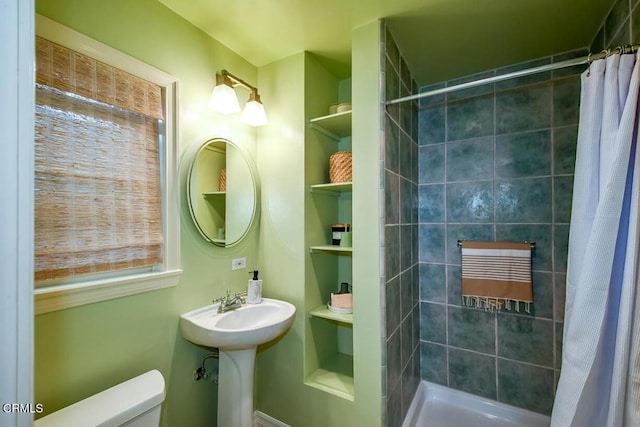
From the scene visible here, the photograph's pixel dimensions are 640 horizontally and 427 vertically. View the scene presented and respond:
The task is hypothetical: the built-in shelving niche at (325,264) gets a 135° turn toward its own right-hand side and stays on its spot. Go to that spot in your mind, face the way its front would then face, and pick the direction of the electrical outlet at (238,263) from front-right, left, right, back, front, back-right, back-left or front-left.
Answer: left

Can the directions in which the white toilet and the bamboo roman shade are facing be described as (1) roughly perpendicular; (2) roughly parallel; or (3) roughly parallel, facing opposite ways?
roughly parallel

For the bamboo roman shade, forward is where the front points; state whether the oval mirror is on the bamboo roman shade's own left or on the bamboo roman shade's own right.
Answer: on the bamboo roman shade's own left

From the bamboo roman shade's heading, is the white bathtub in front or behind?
in front

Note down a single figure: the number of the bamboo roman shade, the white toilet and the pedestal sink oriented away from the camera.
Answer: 0

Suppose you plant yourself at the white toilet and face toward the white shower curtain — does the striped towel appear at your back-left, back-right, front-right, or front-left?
front-left

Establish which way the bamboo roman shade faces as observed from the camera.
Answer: facing the viewer and to the right of the viewer

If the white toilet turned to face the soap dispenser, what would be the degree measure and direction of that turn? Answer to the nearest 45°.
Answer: approximately 90° to its left

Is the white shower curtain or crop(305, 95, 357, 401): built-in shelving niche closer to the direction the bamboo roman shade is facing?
the white shower curtain

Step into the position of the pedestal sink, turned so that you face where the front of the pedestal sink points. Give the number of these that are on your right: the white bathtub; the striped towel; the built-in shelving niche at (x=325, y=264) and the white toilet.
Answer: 1

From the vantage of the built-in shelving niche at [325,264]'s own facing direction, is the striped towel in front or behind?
behind

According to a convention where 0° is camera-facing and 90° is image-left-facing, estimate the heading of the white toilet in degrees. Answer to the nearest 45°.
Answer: approximately 315°

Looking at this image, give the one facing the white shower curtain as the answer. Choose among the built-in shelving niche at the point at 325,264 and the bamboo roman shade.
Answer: the bamboo roman shade

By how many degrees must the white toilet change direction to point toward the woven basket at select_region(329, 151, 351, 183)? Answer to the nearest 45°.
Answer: approximately 45° to its left

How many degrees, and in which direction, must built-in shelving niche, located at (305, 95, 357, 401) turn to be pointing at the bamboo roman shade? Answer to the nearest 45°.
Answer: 0° — it already faces it

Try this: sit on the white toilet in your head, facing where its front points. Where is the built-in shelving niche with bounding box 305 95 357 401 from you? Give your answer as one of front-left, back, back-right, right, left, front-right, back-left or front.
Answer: front-left

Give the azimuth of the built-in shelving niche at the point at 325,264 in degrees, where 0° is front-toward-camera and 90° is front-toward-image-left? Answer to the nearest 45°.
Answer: approximately 45°

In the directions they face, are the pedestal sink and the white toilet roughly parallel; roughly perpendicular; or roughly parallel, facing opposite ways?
roughly parallel

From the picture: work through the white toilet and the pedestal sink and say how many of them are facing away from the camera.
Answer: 0
